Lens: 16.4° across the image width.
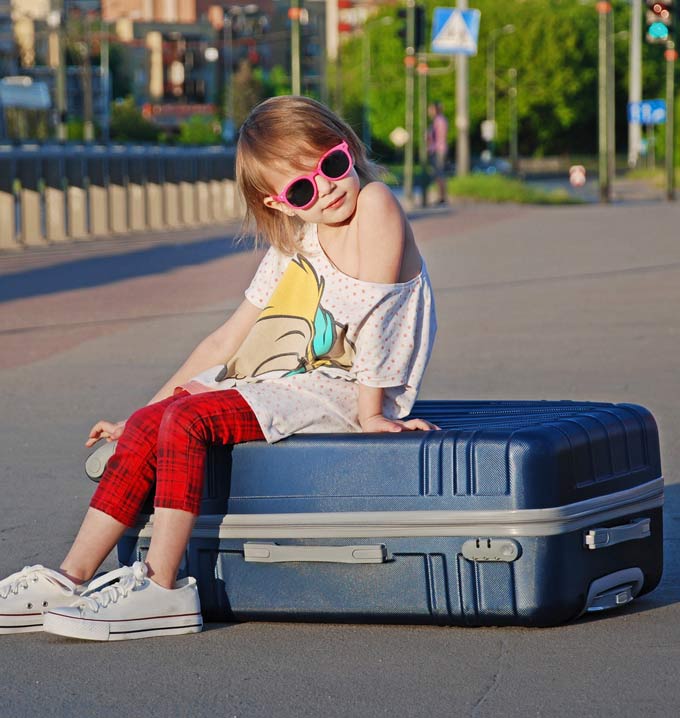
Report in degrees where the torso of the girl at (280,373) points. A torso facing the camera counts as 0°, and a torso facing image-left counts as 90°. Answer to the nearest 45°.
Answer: approximately 45°

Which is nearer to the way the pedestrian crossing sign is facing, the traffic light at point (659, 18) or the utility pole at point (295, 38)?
the traffic light

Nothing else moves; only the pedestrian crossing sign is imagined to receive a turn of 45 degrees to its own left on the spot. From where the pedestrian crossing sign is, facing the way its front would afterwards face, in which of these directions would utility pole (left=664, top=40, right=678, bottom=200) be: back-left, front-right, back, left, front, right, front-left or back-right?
front

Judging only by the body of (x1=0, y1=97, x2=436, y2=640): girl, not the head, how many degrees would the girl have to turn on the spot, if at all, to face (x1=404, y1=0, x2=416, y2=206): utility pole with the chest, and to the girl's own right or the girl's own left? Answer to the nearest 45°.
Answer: approximately 135° to the girl's own right

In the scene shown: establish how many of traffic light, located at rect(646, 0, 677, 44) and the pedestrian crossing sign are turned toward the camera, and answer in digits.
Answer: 2

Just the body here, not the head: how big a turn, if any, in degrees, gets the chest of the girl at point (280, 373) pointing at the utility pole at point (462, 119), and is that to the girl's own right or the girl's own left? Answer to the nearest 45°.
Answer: approximately 135° to the girl's own right

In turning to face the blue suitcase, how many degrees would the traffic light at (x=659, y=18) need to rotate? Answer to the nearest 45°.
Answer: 0° — it already faces it

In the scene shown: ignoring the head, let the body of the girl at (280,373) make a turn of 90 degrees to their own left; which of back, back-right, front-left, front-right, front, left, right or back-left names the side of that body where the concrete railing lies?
back-left
